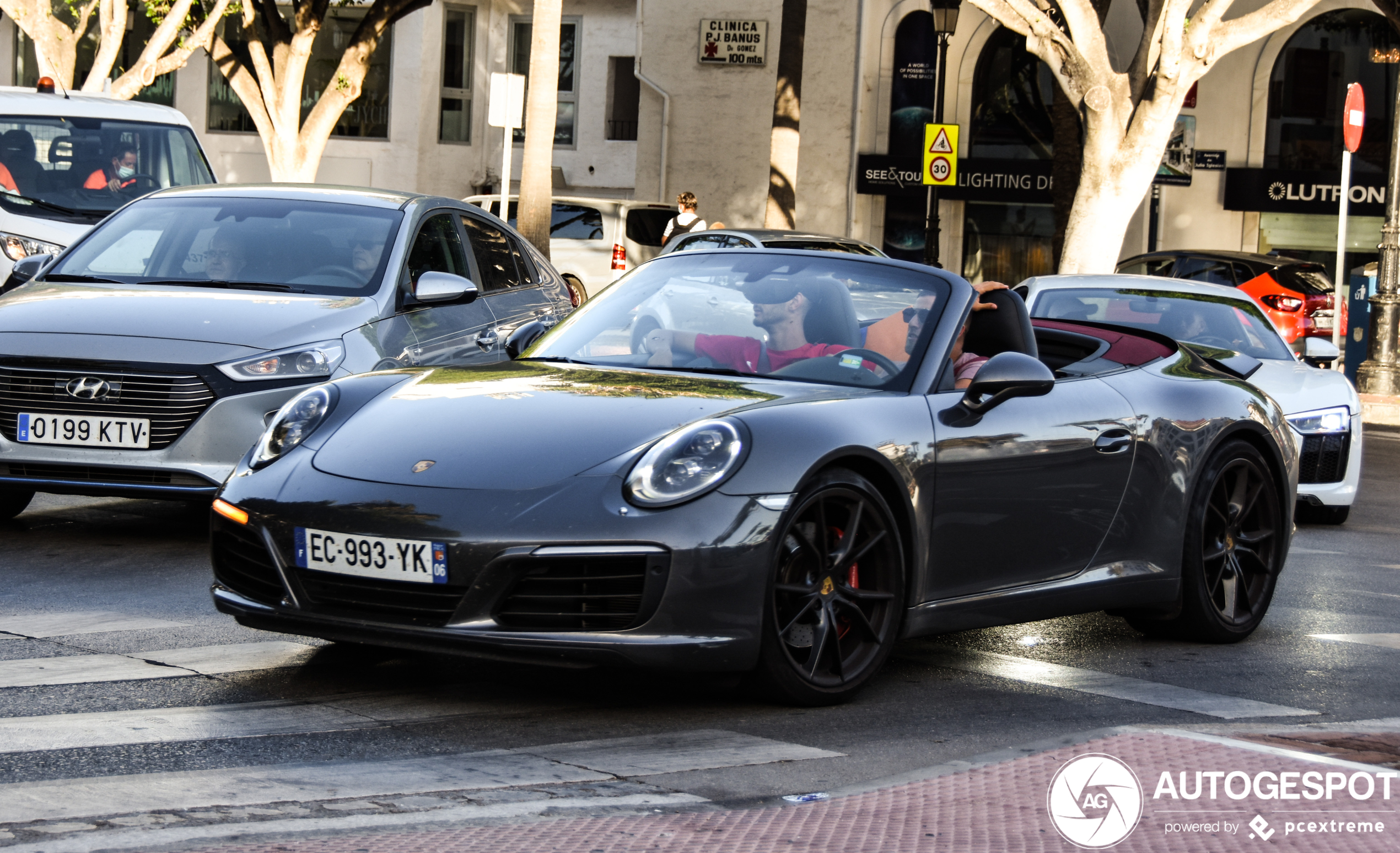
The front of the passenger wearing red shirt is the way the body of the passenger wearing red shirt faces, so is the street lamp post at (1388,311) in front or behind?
behind

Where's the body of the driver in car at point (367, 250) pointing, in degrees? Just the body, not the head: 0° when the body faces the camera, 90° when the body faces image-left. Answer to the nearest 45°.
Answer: approximately 45°

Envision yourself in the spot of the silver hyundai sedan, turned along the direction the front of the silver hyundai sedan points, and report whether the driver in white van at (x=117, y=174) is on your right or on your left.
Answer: on your right

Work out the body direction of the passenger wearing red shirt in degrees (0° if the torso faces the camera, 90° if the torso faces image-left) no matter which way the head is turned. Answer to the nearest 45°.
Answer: approximately 45°

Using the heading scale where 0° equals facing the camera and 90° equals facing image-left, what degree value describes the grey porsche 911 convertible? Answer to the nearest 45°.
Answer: approximately 45°

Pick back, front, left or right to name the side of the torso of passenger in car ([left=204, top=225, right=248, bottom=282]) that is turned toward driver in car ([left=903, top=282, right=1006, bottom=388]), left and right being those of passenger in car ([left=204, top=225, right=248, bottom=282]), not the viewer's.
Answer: left
